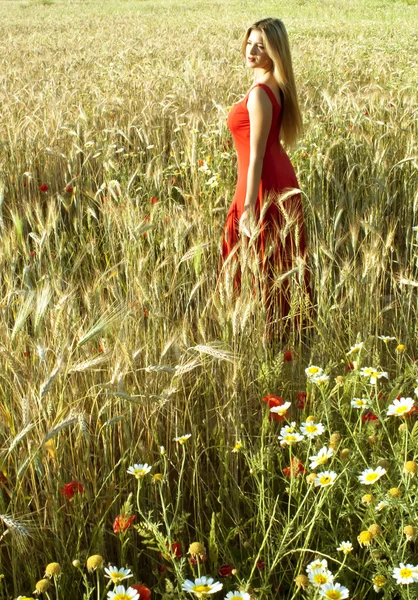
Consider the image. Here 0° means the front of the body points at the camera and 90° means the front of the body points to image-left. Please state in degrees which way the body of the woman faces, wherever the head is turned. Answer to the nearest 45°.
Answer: approximately 90°

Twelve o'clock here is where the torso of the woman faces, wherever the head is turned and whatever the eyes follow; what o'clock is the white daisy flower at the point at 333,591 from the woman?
The white daisy flower is roughly at 9 o'clock from the woman.

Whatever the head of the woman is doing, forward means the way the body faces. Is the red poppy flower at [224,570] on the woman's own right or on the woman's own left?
on the woman's own left

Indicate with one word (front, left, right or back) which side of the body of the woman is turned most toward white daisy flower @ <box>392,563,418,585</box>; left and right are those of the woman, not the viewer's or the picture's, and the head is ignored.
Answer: left

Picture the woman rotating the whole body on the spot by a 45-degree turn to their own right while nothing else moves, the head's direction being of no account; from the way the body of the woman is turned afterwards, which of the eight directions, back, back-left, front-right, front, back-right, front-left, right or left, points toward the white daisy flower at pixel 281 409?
back-left

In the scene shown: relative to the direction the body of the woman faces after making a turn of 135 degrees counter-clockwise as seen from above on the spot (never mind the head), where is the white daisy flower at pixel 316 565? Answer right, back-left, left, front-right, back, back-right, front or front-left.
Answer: front-right

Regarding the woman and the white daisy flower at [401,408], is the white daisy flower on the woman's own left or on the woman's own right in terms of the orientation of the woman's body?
on the woman's own left

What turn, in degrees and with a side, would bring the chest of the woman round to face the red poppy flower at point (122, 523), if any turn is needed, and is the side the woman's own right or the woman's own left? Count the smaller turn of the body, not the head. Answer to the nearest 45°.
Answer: approximately 90° to the woman's own left
